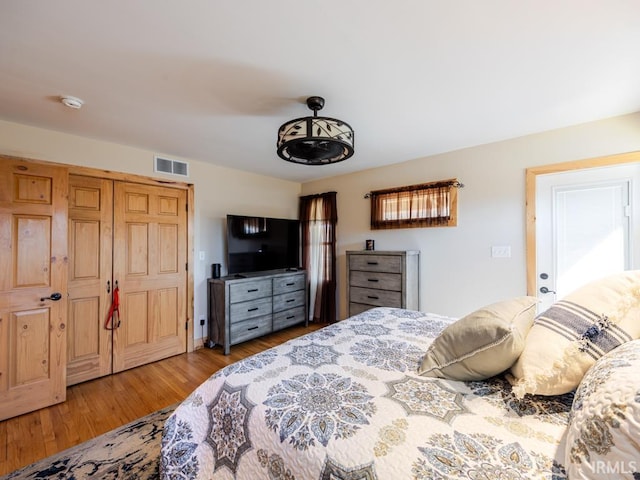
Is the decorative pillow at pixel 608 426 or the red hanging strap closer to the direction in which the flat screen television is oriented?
the decorative pillow

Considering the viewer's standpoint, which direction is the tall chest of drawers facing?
facing the viewer and to the left of the viewer

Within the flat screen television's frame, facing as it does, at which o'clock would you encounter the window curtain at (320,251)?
The window curtain is roughly at 10 o'clock from the flat screen television.

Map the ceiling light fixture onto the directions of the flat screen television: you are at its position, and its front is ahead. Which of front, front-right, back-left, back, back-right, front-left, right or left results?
front-right

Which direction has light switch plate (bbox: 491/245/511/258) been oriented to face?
toward the camera

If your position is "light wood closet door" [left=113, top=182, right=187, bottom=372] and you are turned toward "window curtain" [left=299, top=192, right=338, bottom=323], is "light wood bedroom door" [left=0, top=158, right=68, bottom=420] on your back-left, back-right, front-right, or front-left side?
back-right

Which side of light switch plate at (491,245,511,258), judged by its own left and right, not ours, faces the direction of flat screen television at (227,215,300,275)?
right

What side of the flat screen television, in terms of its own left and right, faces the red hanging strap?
right

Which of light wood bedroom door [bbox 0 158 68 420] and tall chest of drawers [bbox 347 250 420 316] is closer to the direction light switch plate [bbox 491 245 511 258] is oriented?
the light wood bedroom door

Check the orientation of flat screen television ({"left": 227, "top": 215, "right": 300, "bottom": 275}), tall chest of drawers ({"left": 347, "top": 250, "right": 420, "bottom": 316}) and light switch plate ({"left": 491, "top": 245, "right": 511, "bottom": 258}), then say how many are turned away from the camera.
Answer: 0

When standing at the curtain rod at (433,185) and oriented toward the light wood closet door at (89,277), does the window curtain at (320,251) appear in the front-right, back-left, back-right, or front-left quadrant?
front-right

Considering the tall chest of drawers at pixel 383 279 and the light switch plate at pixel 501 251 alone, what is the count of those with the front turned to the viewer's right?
0

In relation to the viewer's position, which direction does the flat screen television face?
facing the viewer and to the right of the viewer

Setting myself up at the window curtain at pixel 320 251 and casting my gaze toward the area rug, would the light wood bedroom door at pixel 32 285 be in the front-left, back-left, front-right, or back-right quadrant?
front-right

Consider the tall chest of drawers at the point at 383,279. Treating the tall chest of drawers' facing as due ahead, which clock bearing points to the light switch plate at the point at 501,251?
The light switch plate is roughly at 8 o'clock from the tall chest of drawers.

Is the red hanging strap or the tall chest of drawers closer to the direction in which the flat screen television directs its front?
the tall chest of drawers
